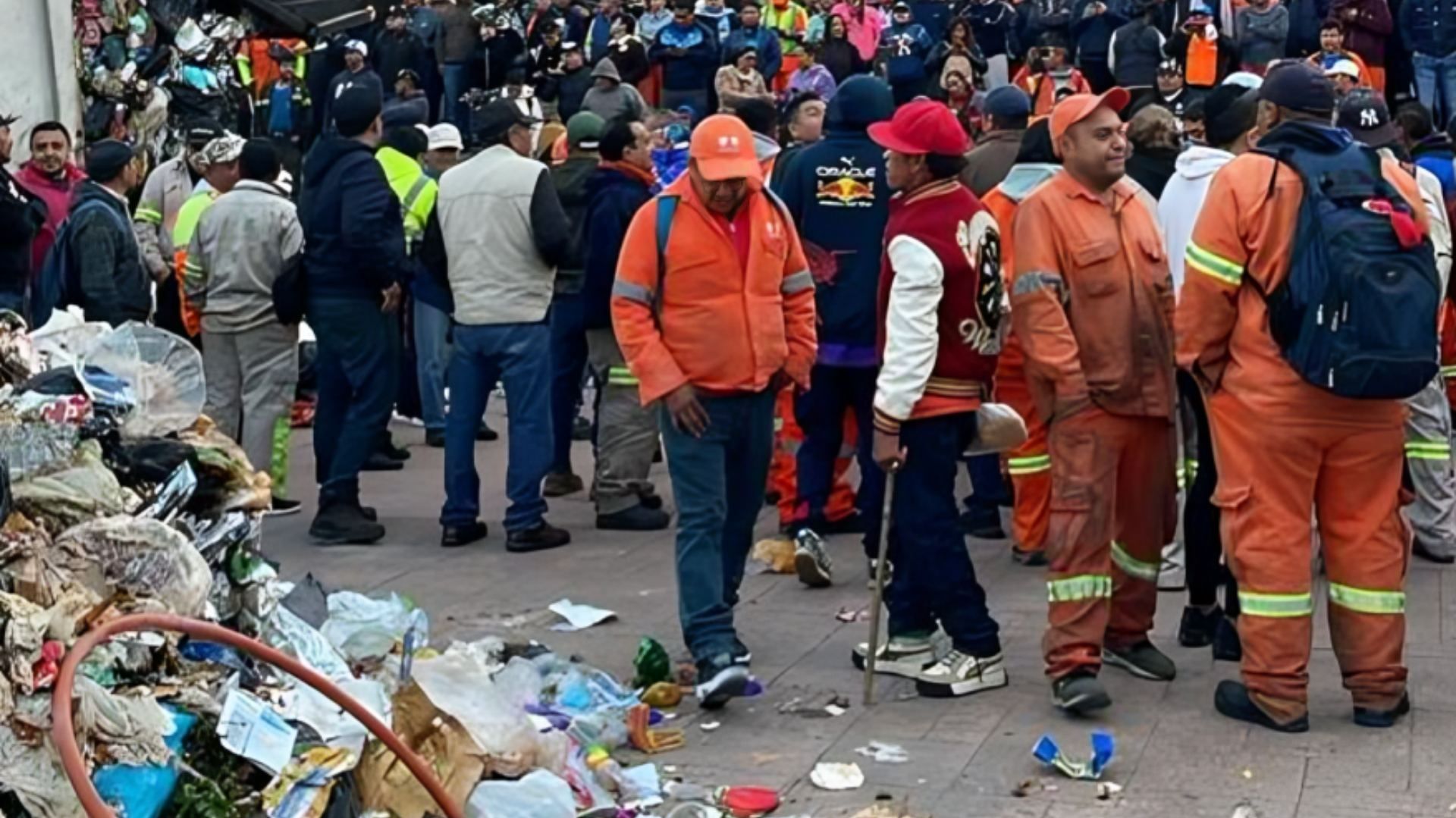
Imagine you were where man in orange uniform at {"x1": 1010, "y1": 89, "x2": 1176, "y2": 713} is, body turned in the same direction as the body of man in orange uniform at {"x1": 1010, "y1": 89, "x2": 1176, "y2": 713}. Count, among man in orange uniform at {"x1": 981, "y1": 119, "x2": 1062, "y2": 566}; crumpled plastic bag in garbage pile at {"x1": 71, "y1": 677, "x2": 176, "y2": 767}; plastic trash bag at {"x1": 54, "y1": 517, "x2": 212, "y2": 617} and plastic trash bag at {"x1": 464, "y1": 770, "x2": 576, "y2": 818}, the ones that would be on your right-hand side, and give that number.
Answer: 3

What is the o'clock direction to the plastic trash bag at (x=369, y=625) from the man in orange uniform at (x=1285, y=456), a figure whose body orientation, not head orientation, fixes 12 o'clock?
The plastic trash bag is roughly at 10 o'clock from the man in orange uniform.

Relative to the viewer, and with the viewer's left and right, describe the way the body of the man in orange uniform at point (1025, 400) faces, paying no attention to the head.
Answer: facing away from the viewer

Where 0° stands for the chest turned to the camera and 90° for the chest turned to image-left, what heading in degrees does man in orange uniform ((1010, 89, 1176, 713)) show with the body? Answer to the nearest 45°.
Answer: approximately 315°

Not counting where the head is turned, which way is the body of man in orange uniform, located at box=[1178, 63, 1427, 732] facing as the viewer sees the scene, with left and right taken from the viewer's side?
facing away from the viewer and to the left of the viewer

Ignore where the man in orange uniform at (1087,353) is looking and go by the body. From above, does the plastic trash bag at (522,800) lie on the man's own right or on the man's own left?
on the man's own right

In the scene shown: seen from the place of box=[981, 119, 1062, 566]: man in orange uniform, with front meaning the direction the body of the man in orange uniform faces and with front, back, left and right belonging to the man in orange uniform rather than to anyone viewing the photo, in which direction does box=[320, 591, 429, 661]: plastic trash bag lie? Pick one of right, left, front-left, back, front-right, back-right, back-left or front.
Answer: back-left

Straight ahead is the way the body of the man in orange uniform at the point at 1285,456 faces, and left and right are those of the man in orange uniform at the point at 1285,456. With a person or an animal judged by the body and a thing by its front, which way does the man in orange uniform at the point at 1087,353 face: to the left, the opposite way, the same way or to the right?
the opposite way

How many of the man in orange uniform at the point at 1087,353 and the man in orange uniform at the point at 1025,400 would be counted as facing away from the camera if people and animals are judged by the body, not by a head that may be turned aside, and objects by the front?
1

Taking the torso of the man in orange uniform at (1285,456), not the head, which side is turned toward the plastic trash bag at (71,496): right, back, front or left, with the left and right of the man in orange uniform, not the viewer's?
left

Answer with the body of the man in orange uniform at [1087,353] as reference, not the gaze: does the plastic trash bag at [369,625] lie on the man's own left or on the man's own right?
on the man's own right

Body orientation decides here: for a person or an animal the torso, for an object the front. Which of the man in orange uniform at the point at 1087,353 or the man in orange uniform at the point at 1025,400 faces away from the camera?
the man in orange uniform at the point at 1025,400
